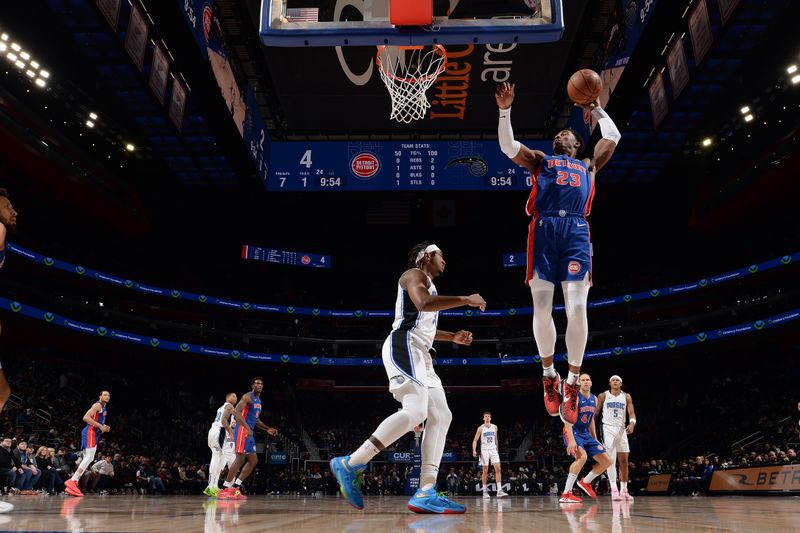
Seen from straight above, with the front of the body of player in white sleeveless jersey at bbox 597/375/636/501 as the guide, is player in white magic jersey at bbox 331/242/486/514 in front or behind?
in front

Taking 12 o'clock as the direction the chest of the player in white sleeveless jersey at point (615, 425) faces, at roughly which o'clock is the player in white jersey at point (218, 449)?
the player in white jersey at point (218, 449) is roughly at 3 o'clock from the player in white sleeveless jersey at point (615, 425).

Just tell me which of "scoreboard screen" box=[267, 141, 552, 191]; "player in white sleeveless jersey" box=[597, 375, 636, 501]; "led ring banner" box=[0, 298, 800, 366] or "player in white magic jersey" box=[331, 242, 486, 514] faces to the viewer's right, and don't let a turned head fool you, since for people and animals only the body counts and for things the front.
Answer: the player in white magic jersey

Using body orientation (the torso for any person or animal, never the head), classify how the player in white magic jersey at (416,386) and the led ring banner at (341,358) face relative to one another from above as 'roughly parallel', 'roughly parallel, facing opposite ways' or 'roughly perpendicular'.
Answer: roughly perpendicular

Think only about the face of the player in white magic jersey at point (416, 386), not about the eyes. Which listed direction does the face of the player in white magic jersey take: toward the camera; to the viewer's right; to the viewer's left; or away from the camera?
to the viewer's right

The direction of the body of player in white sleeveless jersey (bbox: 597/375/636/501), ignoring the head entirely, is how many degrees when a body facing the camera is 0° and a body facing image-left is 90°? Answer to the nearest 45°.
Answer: approximately 0°

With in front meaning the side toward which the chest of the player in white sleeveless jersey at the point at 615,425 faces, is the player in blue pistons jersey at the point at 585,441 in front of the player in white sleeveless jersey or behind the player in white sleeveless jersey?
in front

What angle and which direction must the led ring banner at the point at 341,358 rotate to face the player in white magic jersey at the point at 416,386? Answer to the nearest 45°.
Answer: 0° — it already faces them
